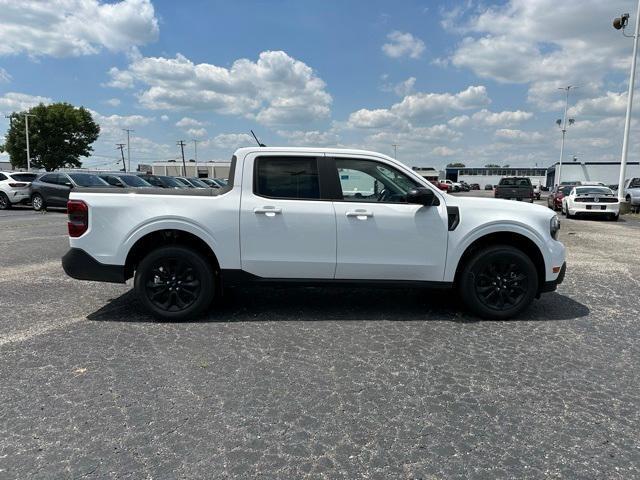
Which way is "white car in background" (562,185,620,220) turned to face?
away from the camera

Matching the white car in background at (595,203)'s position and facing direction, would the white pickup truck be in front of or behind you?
behind

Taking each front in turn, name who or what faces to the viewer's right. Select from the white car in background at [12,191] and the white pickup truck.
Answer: the white pickup truck

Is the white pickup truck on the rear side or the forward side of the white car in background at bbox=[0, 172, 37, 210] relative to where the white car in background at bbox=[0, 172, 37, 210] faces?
on the rear side

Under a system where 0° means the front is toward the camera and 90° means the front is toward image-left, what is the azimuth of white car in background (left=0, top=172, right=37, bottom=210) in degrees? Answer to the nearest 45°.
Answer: approximately 135°

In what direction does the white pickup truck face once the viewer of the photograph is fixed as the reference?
facing to the right of the viewer

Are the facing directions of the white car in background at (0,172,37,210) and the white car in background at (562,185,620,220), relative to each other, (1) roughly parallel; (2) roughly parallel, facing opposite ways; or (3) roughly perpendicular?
roughly perpendicular

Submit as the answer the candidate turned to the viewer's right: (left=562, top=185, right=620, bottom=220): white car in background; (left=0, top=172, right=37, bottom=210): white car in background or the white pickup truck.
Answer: the white pickup truck

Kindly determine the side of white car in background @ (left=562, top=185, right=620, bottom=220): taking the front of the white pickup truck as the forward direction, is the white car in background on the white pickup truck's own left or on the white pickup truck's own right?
on the white pickup truck's own left

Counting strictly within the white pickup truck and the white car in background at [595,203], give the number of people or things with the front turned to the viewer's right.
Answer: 1
